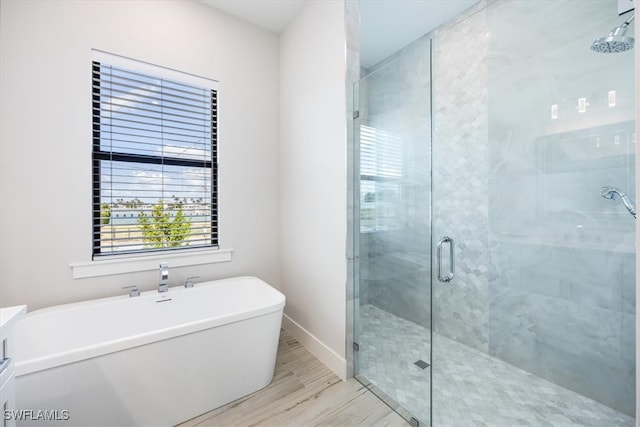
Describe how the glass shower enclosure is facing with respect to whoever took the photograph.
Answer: facing the viewer and to the left of the viewer
